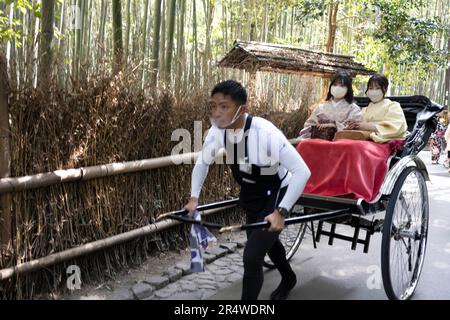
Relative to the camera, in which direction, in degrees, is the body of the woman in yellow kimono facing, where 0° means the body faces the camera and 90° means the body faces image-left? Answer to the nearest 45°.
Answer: approximately 45°

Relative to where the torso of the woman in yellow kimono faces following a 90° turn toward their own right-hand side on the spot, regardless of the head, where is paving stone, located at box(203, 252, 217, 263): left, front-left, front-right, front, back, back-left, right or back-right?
front-left

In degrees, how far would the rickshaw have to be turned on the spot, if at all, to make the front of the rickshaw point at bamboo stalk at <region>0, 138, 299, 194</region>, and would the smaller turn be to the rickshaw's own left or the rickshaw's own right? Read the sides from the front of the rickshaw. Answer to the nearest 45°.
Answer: approximately 45° to the rickshaw's own right

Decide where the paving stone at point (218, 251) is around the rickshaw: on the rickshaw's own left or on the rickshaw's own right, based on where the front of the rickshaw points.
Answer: on the rickshaw's own right

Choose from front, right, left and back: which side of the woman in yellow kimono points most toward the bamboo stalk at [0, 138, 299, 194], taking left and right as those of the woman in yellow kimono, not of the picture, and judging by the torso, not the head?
front

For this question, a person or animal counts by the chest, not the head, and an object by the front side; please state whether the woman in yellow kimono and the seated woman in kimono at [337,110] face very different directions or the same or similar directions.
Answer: same or similar directions

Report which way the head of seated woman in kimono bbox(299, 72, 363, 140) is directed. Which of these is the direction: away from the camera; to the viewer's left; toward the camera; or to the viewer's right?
toward the camera

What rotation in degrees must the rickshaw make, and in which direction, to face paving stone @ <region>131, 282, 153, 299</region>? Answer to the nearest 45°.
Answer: approximately 45° to its right

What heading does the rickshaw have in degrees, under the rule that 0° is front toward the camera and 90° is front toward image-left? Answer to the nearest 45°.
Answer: approximately 45°

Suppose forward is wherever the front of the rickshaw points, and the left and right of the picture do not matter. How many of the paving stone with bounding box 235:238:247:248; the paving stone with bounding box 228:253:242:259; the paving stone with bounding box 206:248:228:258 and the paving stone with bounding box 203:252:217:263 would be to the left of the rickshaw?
0

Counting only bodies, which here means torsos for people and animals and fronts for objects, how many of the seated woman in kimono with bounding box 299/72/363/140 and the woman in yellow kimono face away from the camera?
0

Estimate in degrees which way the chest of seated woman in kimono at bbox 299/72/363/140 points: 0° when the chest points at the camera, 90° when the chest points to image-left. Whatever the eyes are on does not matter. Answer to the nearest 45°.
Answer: approximately 45°

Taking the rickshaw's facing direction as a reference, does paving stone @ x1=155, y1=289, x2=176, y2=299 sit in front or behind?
in front
